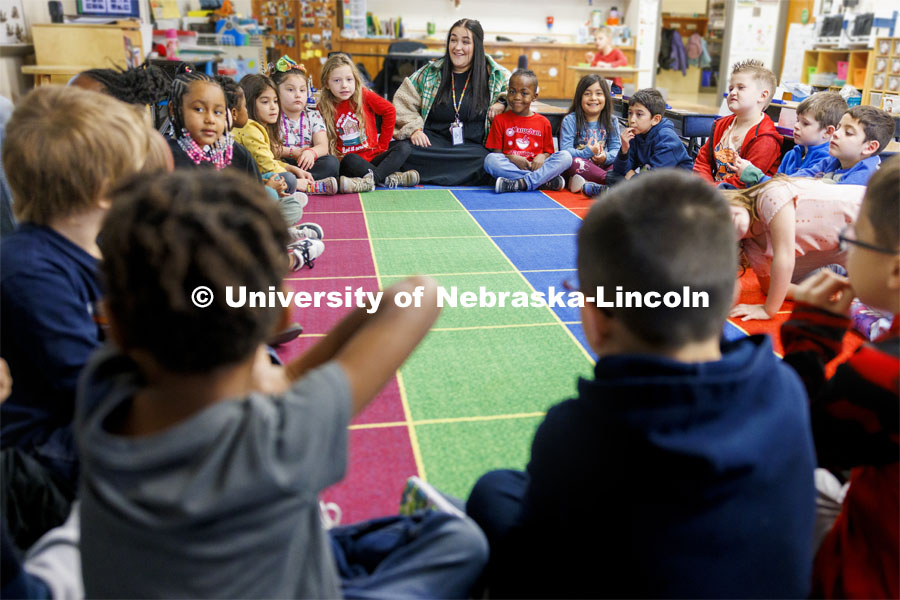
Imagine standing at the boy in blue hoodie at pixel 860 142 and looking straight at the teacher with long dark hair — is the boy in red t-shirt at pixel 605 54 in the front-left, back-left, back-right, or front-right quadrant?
front-right

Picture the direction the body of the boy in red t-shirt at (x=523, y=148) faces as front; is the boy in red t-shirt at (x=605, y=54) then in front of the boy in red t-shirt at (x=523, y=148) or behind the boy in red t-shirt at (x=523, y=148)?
behind

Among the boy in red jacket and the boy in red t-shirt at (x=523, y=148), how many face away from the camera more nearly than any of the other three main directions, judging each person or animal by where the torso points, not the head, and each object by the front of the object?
0

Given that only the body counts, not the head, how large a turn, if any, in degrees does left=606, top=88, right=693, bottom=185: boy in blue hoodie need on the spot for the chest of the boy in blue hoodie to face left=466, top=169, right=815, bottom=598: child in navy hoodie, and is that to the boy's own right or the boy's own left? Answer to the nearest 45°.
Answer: approximately 45° to the boy's own left

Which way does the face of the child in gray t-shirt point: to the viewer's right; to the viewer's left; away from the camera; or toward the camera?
away from the camera

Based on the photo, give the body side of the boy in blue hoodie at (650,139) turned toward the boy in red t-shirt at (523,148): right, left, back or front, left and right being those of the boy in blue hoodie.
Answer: right

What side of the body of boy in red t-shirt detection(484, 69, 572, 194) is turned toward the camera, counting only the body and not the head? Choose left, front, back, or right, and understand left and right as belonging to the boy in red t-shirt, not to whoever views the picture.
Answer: front

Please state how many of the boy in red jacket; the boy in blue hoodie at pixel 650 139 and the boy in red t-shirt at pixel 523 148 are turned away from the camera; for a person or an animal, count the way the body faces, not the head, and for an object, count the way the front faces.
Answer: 0

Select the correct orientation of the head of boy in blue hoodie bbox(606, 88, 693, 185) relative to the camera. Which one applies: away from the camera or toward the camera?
toward the camera

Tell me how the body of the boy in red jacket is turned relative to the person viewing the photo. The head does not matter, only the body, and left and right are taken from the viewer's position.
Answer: facing the viewer and to the left of the viewer

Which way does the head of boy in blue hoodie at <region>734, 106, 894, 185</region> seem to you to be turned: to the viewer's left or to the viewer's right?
to the viewer's left

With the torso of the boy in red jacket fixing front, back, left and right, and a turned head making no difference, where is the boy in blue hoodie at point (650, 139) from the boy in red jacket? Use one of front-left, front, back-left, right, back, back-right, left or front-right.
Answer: right

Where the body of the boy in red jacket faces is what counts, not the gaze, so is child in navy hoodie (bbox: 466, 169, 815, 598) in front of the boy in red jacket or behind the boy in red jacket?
in front

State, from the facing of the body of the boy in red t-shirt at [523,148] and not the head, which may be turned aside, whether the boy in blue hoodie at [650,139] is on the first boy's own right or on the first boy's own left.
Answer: on the first boy's own left

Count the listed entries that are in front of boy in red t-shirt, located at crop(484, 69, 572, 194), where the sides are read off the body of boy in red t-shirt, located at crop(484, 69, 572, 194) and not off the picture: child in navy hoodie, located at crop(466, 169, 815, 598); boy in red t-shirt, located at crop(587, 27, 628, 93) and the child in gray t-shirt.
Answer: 2

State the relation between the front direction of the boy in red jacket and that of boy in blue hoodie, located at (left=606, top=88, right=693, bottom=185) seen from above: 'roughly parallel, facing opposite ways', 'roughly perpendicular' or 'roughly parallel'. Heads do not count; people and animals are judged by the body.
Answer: roughly parallel

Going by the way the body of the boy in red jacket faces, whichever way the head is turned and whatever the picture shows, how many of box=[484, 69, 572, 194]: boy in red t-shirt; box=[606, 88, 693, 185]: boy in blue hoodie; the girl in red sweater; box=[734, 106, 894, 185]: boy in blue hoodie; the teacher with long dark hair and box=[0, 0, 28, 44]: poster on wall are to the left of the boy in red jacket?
1

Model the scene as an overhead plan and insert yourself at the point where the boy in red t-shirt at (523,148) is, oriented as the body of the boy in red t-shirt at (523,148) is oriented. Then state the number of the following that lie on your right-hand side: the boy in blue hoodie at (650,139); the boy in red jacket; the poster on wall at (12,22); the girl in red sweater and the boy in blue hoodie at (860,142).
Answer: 2
